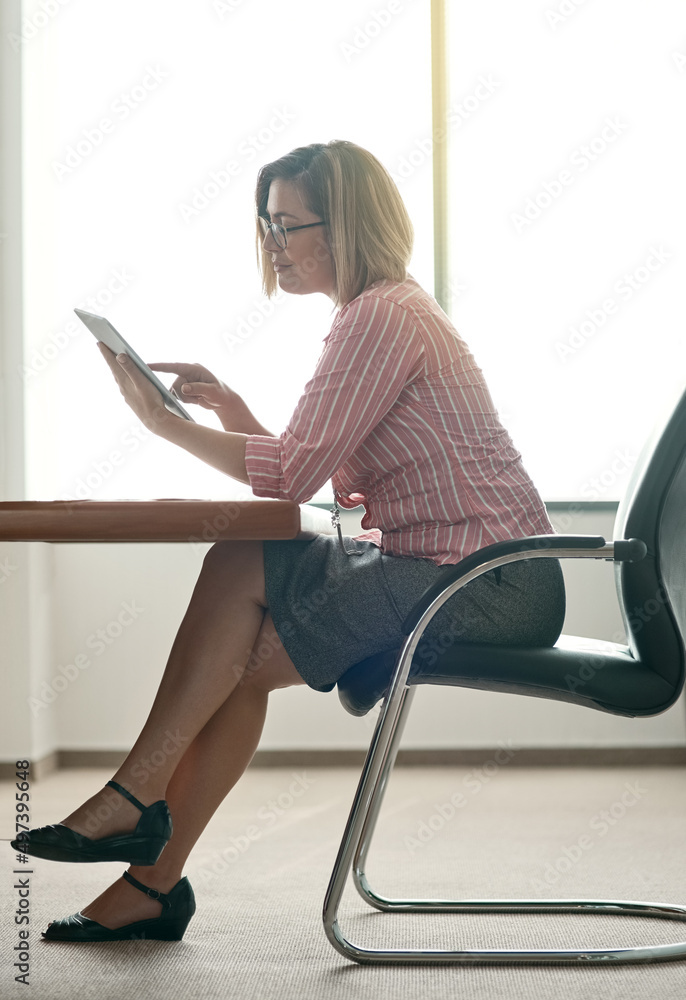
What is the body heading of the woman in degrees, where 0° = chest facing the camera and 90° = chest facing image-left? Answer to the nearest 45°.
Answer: approximately 90°

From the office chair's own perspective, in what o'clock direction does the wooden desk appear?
The wooden desk is roughly at 11 o'clock from the office chair.

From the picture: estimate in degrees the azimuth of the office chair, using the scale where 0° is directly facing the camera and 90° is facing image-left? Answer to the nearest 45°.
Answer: approximately 90°

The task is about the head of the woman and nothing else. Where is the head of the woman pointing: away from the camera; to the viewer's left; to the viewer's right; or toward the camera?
to the viewer's left
